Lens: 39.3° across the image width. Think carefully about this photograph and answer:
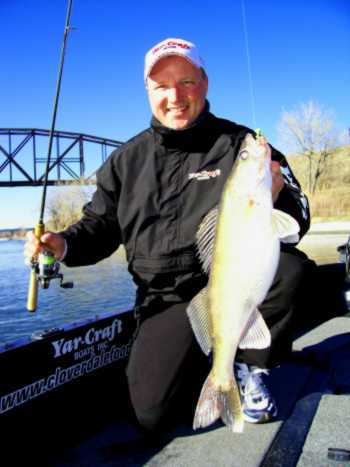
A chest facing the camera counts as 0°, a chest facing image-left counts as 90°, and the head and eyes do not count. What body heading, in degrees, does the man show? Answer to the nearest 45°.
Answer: approximately 0°
